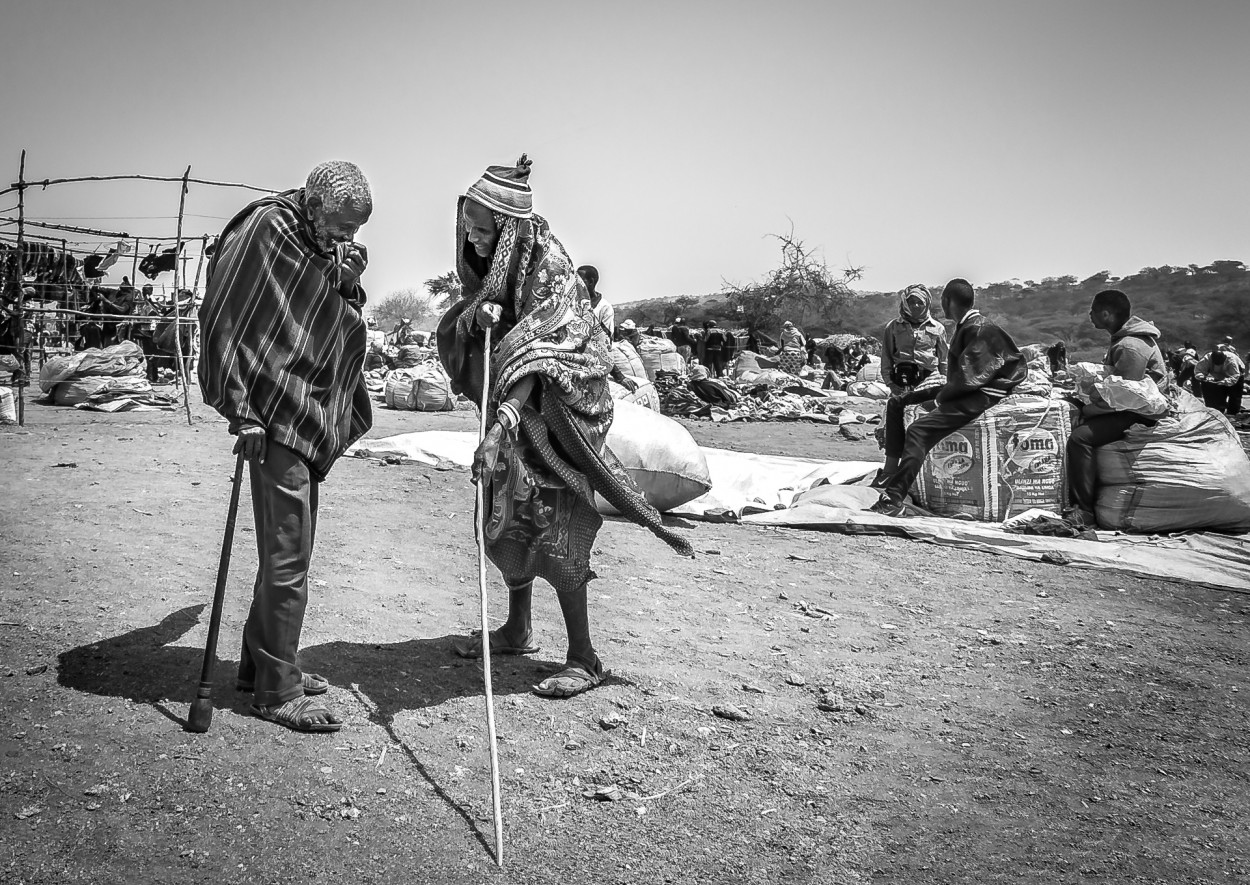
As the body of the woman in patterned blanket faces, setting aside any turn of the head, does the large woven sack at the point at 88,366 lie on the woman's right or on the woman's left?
on the woman's right

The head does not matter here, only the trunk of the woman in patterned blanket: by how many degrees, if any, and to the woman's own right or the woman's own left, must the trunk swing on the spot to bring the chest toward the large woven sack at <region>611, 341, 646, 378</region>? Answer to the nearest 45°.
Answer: approximately 135° to the woman's own right

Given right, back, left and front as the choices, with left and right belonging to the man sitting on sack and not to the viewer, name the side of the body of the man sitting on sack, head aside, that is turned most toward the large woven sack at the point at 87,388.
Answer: front

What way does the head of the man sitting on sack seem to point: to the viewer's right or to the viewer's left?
to the viewer's left

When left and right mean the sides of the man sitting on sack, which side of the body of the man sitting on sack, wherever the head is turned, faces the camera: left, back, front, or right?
left

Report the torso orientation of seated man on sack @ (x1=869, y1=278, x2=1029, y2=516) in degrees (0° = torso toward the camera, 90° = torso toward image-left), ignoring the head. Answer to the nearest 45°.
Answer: approximately 90°

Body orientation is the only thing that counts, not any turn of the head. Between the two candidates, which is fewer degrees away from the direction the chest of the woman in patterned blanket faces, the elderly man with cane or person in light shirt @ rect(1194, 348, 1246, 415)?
the elderly man with cane
